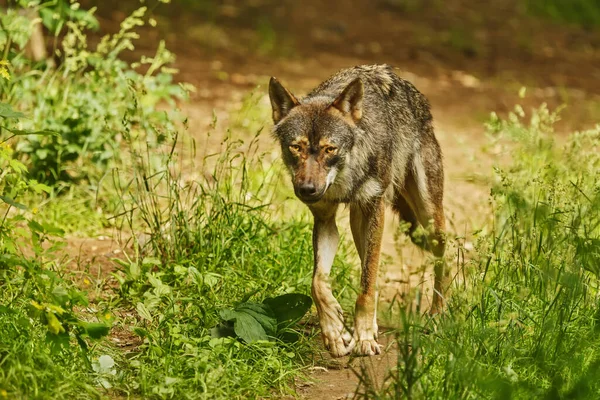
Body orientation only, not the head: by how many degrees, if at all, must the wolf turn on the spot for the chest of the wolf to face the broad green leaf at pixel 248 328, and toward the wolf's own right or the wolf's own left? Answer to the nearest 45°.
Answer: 0° — it already faces it

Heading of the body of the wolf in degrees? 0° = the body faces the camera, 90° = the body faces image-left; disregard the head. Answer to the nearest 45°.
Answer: approximately 45°

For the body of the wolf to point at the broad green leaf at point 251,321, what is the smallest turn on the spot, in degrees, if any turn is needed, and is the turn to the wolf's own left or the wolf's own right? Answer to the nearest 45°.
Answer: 0° — it already faces it

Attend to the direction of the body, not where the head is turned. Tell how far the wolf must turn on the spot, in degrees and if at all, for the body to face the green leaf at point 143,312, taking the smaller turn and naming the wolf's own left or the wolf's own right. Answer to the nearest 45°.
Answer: approximately 90° to the wolf's own right
